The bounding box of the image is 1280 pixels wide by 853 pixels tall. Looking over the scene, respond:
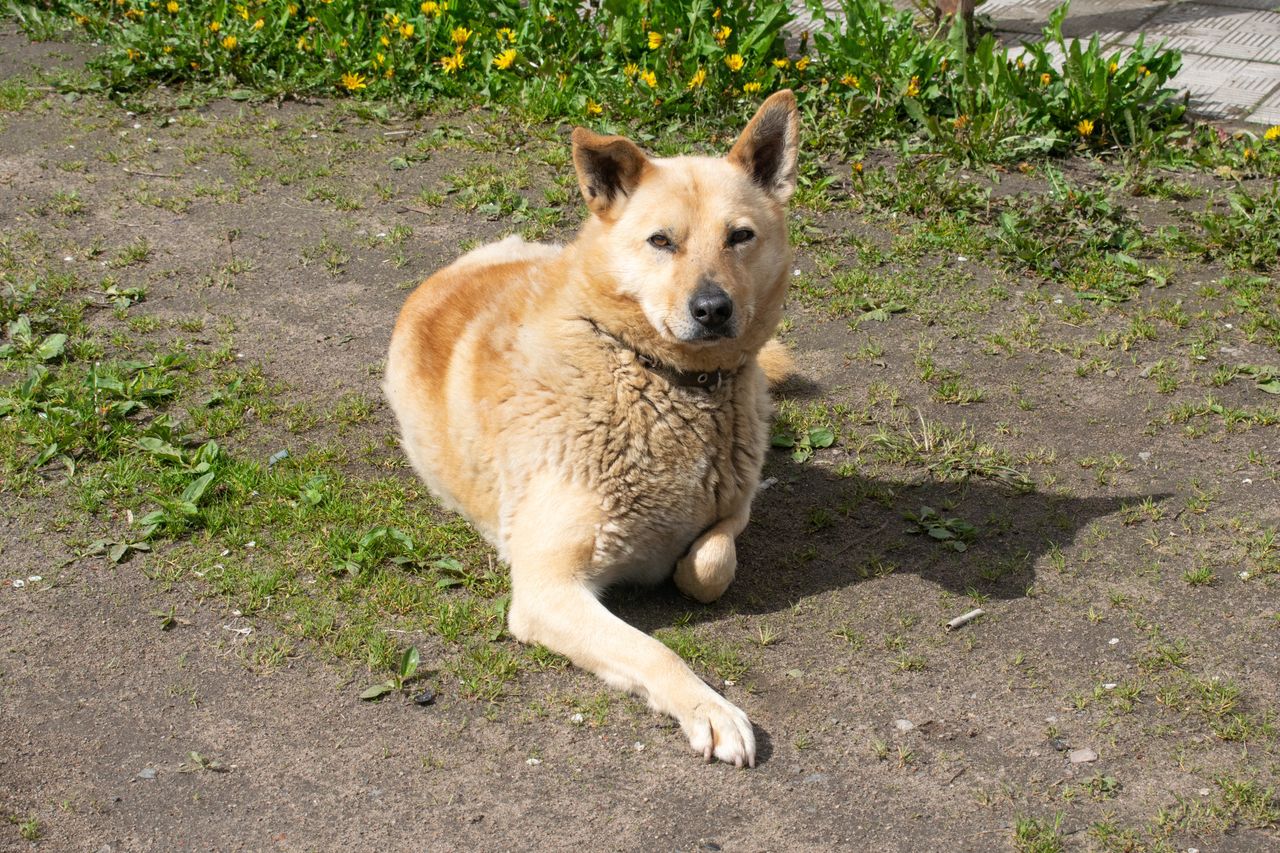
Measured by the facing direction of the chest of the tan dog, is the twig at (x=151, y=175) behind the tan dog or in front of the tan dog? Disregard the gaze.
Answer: behind

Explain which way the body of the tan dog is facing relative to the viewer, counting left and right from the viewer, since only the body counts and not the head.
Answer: facing the viewer and to the right of the viewer

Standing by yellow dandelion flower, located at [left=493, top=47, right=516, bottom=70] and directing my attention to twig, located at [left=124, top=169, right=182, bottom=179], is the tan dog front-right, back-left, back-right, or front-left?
front-left

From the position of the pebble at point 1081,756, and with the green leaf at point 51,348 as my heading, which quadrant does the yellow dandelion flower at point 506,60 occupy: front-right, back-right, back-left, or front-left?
front-right

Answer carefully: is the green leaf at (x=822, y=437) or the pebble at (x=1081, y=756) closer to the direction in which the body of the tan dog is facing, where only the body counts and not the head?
the pebble

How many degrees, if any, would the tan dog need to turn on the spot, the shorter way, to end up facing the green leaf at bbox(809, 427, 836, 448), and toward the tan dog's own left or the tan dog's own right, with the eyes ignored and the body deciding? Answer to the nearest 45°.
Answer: approximately 90° to the tan dog's own left

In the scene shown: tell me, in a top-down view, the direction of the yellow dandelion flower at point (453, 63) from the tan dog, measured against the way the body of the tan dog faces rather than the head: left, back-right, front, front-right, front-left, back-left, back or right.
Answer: back-left

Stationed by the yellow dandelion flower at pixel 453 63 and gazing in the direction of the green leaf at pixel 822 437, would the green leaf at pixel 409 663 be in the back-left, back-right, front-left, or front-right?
front-right

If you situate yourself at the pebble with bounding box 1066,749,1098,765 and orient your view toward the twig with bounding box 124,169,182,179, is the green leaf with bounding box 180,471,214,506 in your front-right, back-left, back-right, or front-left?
front-left

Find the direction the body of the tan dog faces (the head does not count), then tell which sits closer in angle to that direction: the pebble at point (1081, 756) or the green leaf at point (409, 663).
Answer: the pebble

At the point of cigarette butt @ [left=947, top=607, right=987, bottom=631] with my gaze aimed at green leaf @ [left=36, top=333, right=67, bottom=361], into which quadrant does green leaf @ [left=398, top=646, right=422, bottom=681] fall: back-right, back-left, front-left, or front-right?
front-left

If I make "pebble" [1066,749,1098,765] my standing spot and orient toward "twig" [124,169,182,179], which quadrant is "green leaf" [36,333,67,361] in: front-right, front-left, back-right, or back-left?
front-left

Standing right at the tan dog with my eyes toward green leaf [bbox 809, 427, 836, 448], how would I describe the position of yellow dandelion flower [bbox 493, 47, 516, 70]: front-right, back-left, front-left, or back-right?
front-left

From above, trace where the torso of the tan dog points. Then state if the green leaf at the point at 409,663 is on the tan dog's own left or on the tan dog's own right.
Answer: on the tan dog's own right

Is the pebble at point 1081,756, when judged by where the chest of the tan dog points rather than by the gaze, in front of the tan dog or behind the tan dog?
in front
